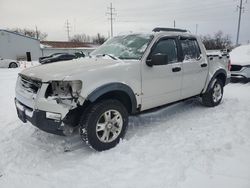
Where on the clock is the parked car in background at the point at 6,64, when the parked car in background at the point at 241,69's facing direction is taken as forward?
the parked car in background at the point at 6,64 is roughly at 2 o'clock from the parked car in background at the point at 241,69.

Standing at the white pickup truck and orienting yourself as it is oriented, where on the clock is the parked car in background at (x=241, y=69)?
The parked car in background is roughly at 6 o'clock from the white pickup truck.

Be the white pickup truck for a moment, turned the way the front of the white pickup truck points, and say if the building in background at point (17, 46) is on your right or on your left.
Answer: on your right

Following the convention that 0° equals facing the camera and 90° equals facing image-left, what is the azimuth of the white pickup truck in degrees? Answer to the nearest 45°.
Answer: approximately 45°
